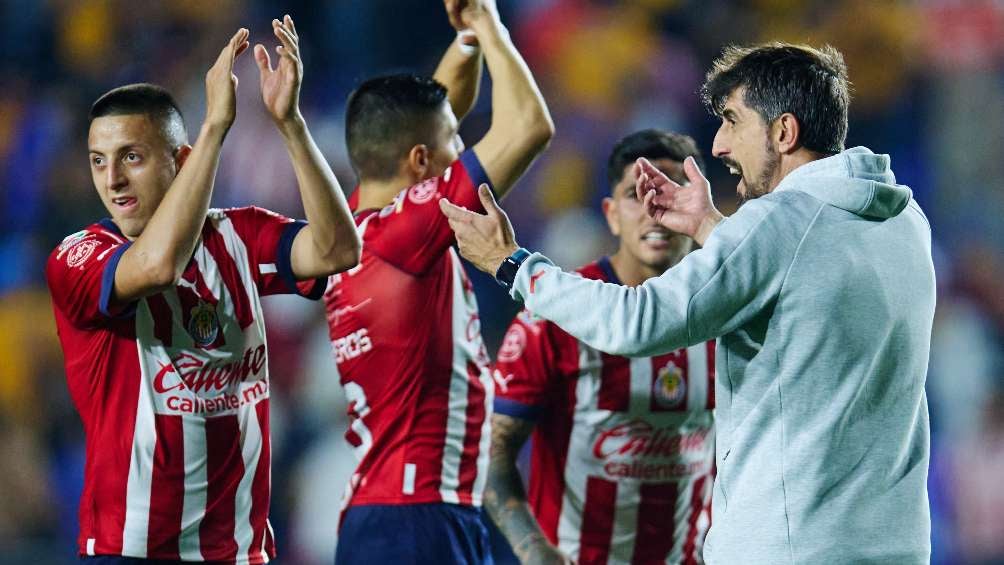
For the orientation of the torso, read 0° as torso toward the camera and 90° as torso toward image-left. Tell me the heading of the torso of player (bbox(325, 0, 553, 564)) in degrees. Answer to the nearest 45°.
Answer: approximately 225°

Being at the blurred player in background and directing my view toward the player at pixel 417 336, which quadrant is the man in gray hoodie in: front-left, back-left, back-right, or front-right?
front-left

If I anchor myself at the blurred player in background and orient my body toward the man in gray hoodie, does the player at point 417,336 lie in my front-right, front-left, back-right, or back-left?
front-right

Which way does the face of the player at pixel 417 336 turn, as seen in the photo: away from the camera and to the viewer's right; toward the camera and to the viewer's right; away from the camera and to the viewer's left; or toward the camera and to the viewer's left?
away from the camera and to the viewer's right

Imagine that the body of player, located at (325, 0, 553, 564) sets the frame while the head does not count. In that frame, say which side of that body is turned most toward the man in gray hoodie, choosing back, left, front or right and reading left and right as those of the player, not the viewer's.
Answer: right

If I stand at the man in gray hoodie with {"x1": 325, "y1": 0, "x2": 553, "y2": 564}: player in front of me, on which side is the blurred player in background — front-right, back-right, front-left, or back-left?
front-right

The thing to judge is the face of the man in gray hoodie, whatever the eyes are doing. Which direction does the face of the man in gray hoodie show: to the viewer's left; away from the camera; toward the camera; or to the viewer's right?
to the viewer's left

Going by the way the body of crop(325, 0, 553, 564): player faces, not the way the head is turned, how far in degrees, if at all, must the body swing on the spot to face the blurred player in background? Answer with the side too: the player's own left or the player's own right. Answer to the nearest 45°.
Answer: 0° — they already face them
